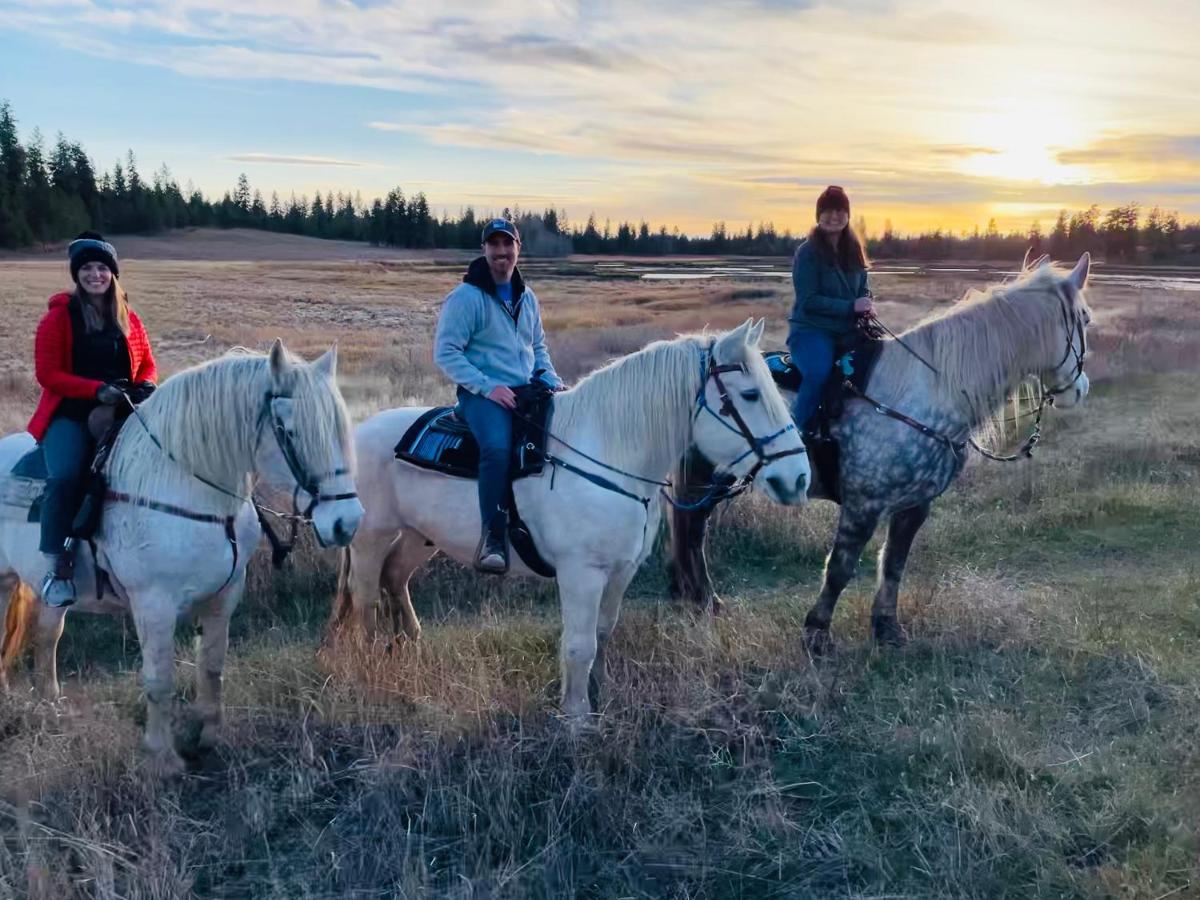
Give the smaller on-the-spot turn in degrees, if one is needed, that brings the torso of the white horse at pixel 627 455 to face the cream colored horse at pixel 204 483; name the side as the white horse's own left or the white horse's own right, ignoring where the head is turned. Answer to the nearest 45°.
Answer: approximately 135° to the white horse's own right

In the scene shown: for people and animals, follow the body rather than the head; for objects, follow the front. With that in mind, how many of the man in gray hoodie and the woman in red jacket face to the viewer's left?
0

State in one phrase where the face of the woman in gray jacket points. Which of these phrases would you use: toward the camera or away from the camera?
toward the camera

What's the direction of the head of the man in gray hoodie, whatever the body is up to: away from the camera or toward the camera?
toward the camera

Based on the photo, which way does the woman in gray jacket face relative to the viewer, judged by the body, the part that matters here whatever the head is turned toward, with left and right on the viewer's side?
facing the viewer and to the right of the viewer

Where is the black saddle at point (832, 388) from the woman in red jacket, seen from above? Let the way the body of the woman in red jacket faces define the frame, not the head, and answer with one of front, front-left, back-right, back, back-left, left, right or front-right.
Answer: front-left

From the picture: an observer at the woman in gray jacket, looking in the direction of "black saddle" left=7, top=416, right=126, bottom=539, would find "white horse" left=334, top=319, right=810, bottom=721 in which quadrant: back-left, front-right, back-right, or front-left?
front-left

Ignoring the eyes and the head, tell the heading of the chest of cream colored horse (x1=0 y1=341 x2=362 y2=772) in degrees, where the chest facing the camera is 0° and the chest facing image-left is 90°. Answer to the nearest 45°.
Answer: approximately 315°

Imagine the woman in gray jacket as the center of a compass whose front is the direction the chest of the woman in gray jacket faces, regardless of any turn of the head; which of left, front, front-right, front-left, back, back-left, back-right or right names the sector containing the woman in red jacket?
right

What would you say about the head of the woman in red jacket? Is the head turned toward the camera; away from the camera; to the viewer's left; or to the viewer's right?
toward the camera

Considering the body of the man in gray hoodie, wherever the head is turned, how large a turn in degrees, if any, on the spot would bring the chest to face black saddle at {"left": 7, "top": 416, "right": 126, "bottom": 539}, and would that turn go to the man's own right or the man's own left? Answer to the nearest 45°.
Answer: approximately 135° to the man's own right
